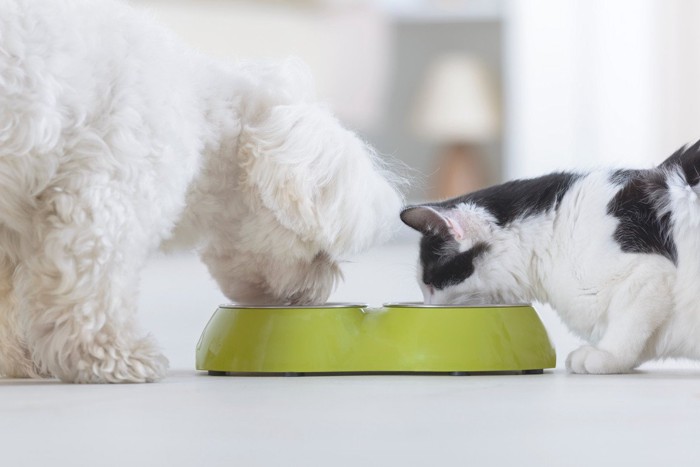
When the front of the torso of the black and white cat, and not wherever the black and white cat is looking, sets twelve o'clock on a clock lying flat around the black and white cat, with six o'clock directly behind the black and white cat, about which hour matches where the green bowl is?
The green bowl is roughly at 11 o'clock from the black and white cat.

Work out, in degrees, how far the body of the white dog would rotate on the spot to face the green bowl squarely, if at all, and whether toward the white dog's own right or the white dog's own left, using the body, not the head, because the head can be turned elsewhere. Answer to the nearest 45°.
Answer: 0° — it already faces it

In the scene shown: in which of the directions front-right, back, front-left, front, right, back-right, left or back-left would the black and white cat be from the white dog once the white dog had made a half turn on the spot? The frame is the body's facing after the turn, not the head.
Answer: back

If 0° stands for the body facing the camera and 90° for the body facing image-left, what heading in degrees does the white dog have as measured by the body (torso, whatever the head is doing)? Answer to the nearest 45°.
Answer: approximately 270°

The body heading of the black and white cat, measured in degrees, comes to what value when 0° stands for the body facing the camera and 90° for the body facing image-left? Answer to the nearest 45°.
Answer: approximately 90°
